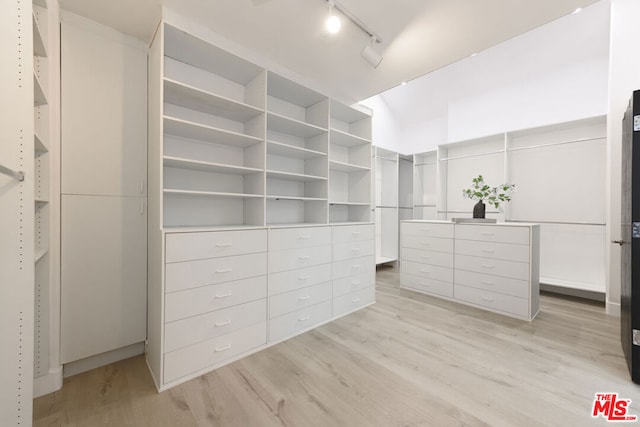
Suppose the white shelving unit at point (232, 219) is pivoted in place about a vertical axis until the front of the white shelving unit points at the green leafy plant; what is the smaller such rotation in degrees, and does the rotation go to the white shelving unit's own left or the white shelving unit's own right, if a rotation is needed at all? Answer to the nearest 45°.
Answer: approximately 45° to the white shelving unit's own left

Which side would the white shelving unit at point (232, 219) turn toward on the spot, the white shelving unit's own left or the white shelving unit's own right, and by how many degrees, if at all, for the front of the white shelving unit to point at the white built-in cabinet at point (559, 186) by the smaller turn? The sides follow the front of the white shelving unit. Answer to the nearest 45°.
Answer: approximately 45° to the white shelving unit's own left

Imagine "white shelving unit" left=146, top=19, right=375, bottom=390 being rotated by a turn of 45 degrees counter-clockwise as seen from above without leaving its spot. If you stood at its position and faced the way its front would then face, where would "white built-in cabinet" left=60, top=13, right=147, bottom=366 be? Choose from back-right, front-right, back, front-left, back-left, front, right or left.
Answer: back

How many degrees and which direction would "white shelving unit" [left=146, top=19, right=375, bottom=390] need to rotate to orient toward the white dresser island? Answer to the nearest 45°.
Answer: approximately 45° to its left

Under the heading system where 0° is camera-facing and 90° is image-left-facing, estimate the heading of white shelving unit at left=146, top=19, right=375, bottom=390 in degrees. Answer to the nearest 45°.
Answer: approximately 315°
